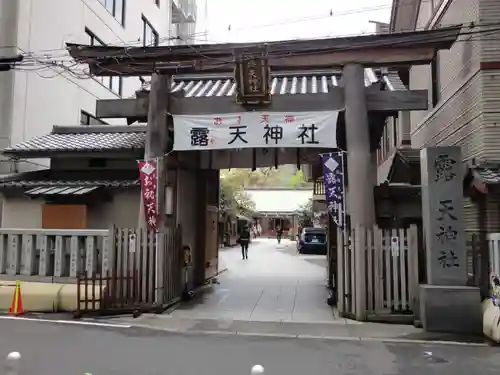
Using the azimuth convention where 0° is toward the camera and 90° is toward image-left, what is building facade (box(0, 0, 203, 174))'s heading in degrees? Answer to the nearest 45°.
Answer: approximately 315°

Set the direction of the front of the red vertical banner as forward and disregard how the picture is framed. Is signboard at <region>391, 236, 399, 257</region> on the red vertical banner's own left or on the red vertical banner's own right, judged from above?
on the red vertical banner's own left

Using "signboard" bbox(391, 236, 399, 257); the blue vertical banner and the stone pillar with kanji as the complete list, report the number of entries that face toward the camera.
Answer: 3

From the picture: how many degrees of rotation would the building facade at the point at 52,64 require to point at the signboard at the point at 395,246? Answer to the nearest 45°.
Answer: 0° — it already faces it

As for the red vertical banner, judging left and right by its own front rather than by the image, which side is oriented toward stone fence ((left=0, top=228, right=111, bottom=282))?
right

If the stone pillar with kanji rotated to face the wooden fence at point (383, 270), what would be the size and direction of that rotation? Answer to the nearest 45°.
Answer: approximately 90° to its right

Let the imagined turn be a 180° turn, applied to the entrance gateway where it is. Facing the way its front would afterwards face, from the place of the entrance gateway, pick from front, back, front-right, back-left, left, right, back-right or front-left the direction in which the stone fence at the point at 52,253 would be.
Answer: left

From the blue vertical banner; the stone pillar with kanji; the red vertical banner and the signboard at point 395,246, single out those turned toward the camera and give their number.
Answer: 4

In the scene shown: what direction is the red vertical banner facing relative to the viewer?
toward the camera

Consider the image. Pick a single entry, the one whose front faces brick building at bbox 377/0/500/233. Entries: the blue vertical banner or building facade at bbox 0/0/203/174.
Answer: the building facade

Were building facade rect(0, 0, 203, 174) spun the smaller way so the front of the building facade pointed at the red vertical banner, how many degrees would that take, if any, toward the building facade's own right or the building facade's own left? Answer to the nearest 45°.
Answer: approximately 45° to the building facade's own right

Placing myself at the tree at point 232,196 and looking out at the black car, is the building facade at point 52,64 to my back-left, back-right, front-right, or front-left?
front-right

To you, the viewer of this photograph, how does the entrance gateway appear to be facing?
facing the viewer
